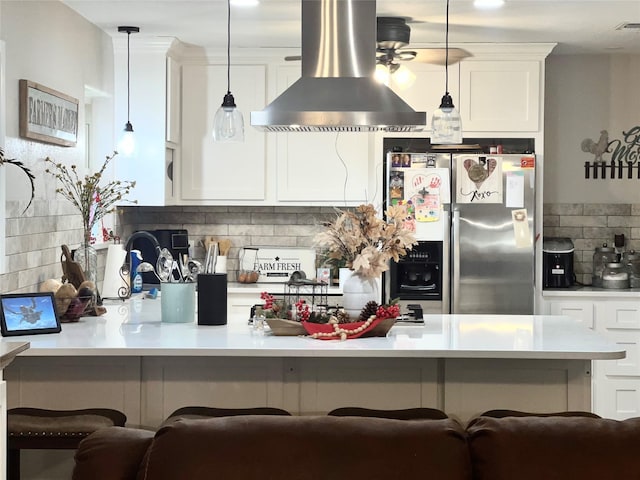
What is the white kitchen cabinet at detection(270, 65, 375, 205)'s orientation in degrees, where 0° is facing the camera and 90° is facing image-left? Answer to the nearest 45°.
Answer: approximately 0°

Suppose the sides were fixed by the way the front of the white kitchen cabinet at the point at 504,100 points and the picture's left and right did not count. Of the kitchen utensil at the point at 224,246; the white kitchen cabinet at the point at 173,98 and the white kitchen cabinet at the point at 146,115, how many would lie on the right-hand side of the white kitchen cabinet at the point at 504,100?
3

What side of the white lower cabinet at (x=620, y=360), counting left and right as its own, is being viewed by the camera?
front

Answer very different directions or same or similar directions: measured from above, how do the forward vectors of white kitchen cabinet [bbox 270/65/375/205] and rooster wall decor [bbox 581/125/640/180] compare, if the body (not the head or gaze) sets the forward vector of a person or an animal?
same or similar directions

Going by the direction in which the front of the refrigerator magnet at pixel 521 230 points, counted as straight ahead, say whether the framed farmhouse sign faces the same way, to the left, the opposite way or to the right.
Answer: to the left

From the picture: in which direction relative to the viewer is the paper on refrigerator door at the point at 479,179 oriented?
toward the camera

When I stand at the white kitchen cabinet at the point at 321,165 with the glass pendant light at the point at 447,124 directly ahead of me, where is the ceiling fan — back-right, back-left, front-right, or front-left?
front-left

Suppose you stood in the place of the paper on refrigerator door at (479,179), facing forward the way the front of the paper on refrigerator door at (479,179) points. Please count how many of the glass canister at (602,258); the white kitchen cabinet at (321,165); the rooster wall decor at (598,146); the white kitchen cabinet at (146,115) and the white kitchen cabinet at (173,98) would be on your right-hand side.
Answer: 3

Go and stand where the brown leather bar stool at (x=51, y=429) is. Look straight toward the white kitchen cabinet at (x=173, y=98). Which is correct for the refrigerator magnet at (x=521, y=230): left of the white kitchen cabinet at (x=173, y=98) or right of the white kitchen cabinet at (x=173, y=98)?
right

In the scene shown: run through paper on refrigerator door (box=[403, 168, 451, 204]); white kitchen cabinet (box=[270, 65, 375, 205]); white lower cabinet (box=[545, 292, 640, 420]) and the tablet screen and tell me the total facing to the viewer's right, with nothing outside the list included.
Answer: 0

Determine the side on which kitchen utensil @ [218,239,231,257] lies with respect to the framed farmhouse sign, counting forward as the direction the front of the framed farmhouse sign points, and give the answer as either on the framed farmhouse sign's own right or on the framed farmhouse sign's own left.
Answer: on the framed farmhouse sign's own left

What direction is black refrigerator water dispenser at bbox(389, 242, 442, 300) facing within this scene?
toward the camera

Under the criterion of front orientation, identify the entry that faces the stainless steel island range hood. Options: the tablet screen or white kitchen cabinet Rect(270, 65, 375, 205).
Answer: the white kitchen cabinet
